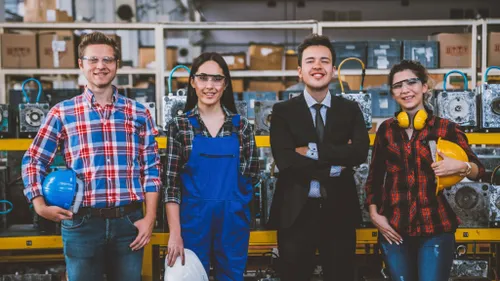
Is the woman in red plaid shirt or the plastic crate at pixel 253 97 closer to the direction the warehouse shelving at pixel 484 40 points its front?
the woman in red plaid shirt

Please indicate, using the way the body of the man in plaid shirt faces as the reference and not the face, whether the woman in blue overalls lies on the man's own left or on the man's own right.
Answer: on the man's own left

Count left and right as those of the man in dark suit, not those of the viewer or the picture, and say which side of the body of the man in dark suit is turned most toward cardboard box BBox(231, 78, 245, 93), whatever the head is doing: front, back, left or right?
back

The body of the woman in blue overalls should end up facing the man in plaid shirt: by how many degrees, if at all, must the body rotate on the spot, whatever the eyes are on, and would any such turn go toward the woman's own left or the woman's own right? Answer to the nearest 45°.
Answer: approximately 90° to the woman's own right

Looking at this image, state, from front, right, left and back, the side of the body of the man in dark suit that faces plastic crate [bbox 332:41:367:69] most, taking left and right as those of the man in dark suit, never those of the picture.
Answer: back

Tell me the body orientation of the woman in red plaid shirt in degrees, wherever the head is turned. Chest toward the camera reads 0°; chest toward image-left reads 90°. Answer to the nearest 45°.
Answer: approximately 0°

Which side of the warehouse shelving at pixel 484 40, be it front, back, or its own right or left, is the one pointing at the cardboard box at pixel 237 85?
right
